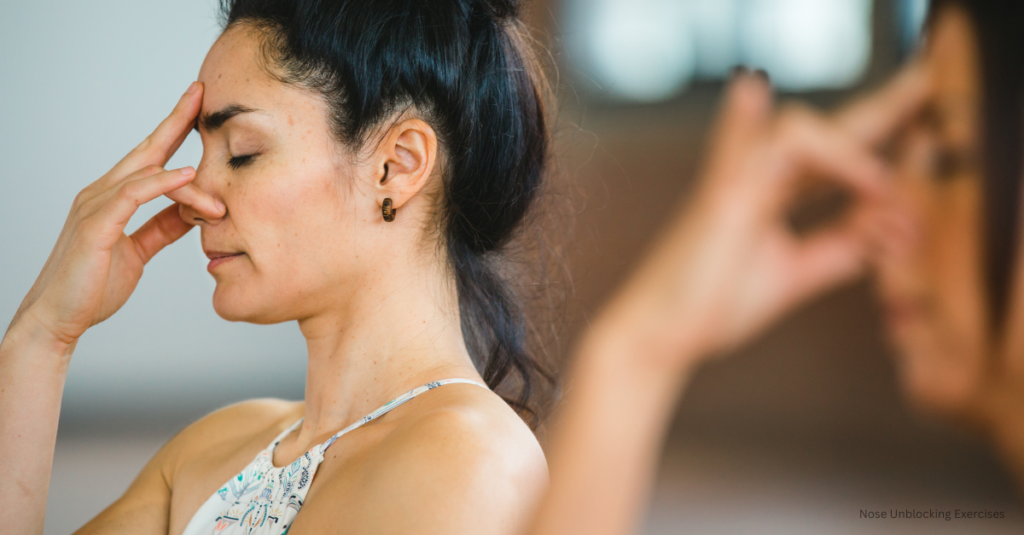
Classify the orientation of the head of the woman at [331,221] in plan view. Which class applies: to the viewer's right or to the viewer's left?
to the viewer's left

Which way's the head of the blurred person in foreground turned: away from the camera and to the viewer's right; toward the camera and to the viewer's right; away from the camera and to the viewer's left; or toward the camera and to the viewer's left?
toward the camera and to the viewer's left
